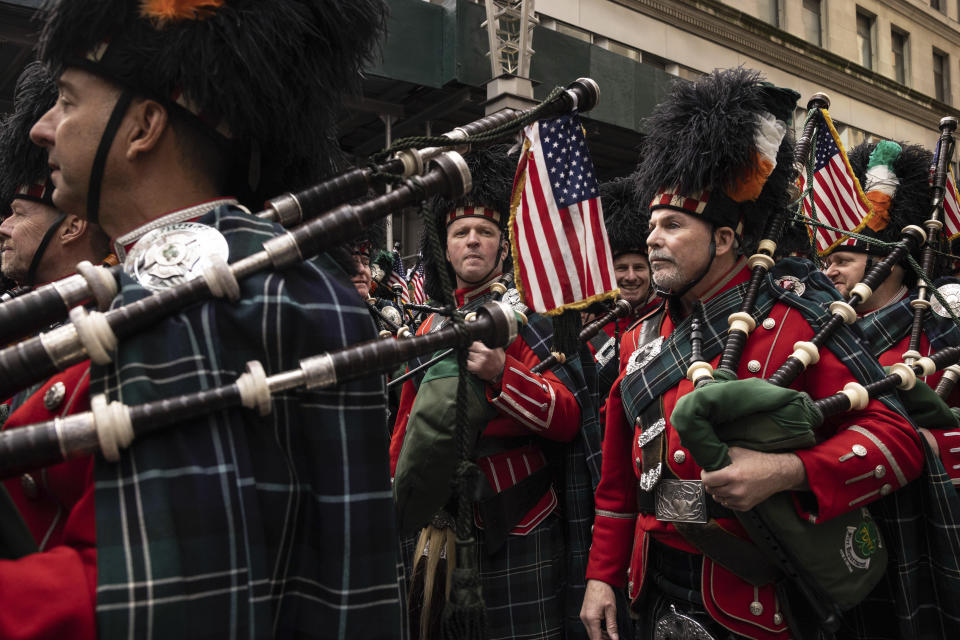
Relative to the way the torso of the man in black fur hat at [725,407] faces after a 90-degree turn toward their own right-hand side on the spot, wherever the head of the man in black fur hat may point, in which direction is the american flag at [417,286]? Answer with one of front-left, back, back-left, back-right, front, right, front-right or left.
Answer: front

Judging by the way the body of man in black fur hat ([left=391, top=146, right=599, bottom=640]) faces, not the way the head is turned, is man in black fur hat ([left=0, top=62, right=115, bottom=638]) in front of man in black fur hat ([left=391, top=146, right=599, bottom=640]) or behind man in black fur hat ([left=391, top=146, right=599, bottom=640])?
in front

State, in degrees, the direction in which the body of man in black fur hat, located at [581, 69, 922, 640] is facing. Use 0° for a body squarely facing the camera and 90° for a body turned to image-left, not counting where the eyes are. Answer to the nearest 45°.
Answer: approximately 45°

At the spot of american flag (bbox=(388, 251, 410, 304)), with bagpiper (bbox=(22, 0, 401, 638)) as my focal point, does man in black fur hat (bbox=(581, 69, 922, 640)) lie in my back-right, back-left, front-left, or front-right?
front-left

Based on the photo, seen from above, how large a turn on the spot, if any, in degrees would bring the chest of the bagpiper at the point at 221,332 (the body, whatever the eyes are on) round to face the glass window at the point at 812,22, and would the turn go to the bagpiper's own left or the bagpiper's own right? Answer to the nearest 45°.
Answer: approximately 135° to the bagpiper's own right

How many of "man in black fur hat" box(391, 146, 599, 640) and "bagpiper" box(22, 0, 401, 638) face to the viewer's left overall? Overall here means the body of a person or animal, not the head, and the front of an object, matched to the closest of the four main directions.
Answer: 1

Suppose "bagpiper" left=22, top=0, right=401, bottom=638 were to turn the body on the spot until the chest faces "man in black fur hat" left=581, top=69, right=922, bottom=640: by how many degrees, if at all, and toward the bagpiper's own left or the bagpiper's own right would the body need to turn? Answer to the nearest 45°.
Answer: approximately 135° to the bagpiper's own right

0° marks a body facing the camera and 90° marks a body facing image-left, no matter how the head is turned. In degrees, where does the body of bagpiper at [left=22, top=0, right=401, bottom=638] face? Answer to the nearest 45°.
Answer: approximately 90°

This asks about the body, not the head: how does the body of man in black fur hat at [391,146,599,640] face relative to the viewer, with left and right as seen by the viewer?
facing the viewer

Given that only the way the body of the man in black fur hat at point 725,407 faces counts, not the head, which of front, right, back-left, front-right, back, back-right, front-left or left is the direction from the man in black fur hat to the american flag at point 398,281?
right

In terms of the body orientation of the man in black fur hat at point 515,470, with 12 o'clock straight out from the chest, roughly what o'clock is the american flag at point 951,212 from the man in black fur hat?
The american flag is roughly at 8 o'clock from the man in black fur hat.

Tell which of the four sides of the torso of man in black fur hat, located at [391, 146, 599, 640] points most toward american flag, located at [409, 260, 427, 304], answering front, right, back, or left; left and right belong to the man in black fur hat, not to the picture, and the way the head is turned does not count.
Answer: back

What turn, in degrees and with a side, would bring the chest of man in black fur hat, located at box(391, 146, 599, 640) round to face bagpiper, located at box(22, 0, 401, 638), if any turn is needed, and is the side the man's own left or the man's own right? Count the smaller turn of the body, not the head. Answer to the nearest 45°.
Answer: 0° — they already face them

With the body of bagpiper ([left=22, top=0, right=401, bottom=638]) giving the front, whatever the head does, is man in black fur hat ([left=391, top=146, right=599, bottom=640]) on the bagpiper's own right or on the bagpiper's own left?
on the bagpiper's own right

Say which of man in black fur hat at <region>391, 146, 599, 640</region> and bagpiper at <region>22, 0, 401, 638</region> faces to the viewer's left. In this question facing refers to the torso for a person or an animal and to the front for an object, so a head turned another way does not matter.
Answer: the bagpiper
